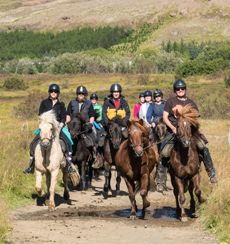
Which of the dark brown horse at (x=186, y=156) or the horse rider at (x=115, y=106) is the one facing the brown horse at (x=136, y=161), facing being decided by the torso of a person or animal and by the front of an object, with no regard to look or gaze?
the horse rider

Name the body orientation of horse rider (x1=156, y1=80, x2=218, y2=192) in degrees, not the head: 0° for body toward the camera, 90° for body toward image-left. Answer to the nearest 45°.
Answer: approximately 0°

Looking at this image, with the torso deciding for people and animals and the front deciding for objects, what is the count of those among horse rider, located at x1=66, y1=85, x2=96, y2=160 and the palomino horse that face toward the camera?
2

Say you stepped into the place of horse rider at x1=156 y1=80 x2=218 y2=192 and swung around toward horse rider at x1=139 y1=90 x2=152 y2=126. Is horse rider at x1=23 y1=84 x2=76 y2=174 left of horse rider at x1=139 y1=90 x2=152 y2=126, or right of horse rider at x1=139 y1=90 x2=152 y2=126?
left

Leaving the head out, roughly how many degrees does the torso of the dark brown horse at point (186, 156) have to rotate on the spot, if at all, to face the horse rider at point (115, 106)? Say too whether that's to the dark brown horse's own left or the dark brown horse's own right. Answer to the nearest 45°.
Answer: approximately 135° to the dark brown horse's own right

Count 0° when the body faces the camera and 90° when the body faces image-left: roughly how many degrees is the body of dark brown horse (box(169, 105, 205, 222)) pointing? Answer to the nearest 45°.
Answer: approximately 0°
